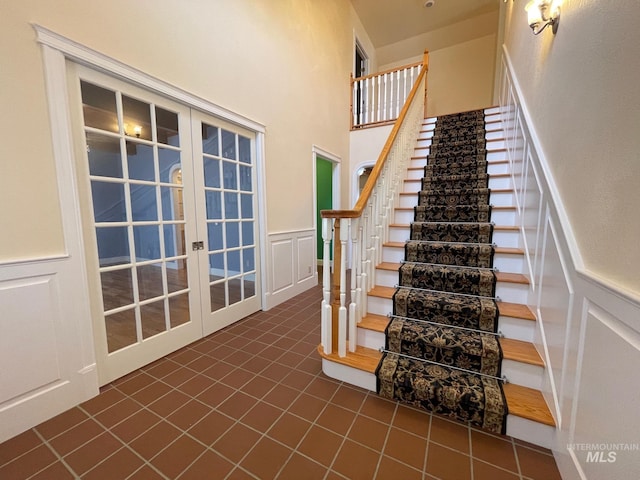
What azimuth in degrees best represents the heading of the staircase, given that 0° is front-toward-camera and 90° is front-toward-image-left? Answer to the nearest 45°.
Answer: approximately 0°

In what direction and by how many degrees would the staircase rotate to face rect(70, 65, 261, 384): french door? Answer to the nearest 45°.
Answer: approximately 90° to its right
